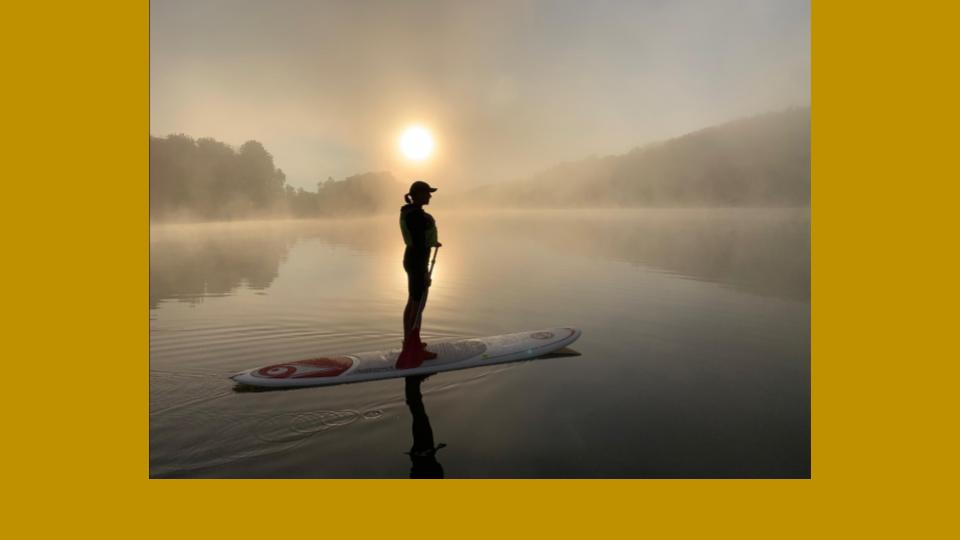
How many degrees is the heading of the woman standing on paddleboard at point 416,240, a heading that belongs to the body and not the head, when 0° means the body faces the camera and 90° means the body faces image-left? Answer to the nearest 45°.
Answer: approximately 270°

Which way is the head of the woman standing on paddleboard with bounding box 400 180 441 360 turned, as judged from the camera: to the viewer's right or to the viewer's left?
to the viewer's right
